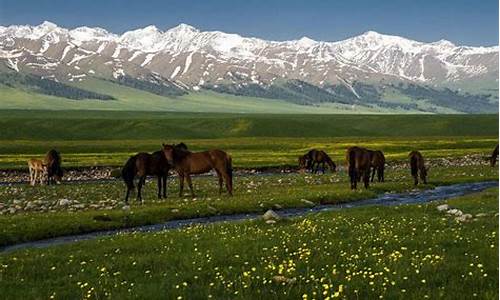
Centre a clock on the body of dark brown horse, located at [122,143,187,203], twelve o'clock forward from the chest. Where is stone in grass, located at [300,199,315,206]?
The stone in grass is roughly at 1 o'clock from the dark brown horse.

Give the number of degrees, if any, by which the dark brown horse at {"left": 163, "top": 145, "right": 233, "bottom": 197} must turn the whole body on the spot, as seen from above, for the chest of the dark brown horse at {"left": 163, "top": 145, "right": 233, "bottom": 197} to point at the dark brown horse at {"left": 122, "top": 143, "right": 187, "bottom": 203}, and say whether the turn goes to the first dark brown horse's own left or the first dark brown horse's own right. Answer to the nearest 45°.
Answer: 0° — it already faces it

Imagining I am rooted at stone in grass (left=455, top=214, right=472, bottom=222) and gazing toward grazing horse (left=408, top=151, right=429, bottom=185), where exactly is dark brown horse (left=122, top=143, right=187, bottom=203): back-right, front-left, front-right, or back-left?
front-left

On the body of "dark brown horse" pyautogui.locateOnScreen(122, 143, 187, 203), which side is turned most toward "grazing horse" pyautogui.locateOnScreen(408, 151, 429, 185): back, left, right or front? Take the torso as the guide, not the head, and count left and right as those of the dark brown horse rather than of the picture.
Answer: front

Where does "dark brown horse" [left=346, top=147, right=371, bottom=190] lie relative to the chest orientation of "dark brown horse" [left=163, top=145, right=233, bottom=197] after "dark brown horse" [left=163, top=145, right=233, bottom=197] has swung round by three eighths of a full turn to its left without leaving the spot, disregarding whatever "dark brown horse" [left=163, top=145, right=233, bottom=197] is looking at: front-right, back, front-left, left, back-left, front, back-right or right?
front-left

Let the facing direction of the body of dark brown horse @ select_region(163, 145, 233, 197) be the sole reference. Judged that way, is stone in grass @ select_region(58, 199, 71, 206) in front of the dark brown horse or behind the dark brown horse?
in front

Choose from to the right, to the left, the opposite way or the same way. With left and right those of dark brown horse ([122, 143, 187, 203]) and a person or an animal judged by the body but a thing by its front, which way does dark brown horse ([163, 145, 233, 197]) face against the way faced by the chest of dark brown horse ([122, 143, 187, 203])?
the opposite way

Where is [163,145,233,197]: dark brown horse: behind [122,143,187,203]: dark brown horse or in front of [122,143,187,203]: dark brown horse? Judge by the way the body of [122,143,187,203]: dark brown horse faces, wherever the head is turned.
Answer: in front

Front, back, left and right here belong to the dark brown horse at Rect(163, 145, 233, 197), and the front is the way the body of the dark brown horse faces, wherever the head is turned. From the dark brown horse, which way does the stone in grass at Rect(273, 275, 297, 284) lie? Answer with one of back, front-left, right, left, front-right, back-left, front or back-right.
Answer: left

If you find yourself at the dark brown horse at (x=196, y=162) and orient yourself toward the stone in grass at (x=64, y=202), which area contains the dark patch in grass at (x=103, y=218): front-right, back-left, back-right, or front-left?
front-left

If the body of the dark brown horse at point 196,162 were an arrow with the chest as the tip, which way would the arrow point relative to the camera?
to the viewer's left

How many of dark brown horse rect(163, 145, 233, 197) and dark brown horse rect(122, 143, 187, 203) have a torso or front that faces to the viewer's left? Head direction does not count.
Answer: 1

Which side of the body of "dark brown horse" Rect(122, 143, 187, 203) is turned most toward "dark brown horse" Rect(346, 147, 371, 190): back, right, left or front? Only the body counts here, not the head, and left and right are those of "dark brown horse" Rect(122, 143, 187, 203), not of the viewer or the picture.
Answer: front

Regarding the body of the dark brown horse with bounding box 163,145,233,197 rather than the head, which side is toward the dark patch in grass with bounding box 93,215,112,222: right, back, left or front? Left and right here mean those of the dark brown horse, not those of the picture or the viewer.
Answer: left

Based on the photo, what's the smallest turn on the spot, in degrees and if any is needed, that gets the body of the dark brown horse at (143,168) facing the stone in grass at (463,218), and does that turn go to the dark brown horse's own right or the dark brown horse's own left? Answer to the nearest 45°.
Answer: approximately 45° to the dark brown horse's own right

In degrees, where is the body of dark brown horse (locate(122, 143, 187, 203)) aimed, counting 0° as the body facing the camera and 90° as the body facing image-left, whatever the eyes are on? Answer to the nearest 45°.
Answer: approximately 270°
